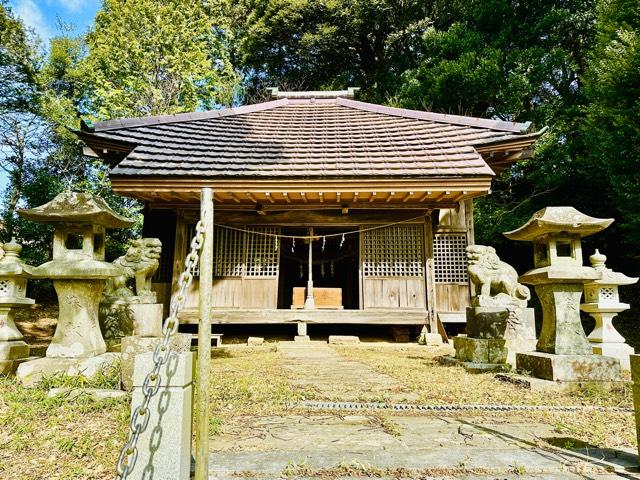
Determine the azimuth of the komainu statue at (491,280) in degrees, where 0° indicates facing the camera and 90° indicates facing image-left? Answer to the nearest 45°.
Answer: approximately 90°

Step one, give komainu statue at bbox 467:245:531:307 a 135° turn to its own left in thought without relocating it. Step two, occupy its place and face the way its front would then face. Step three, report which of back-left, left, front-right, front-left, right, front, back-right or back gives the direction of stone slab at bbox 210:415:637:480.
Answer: front-right

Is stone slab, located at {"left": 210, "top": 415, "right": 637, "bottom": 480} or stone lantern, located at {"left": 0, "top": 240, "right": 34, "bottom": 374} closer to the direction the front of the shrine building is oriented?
the stone slab

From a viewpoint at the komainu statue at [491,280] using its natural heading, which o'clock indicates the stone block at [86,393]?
The stone block is roughly at 10 o'clock from the komainu statue.

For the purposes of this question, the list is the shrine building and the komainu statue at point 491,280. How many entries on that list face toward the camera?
1

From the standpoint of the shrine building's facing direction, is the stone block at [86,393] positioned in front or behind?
in front

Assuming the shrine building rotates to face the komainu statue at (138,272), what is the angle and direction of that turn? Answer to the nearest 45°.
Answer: approximately 45° to its right

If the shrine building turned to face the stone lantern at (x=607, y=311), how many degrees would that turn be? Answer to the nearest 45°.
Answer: approximately 45° to its left

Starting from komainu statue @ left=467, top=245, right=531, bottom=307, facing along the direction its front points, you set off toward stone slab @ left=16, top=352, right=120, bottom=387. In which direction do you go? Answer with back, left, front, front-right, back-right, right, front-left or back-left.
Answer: front-left

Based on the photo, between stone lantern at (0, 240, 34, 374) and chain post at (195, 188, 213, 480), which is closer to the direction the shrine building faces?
the chain post
